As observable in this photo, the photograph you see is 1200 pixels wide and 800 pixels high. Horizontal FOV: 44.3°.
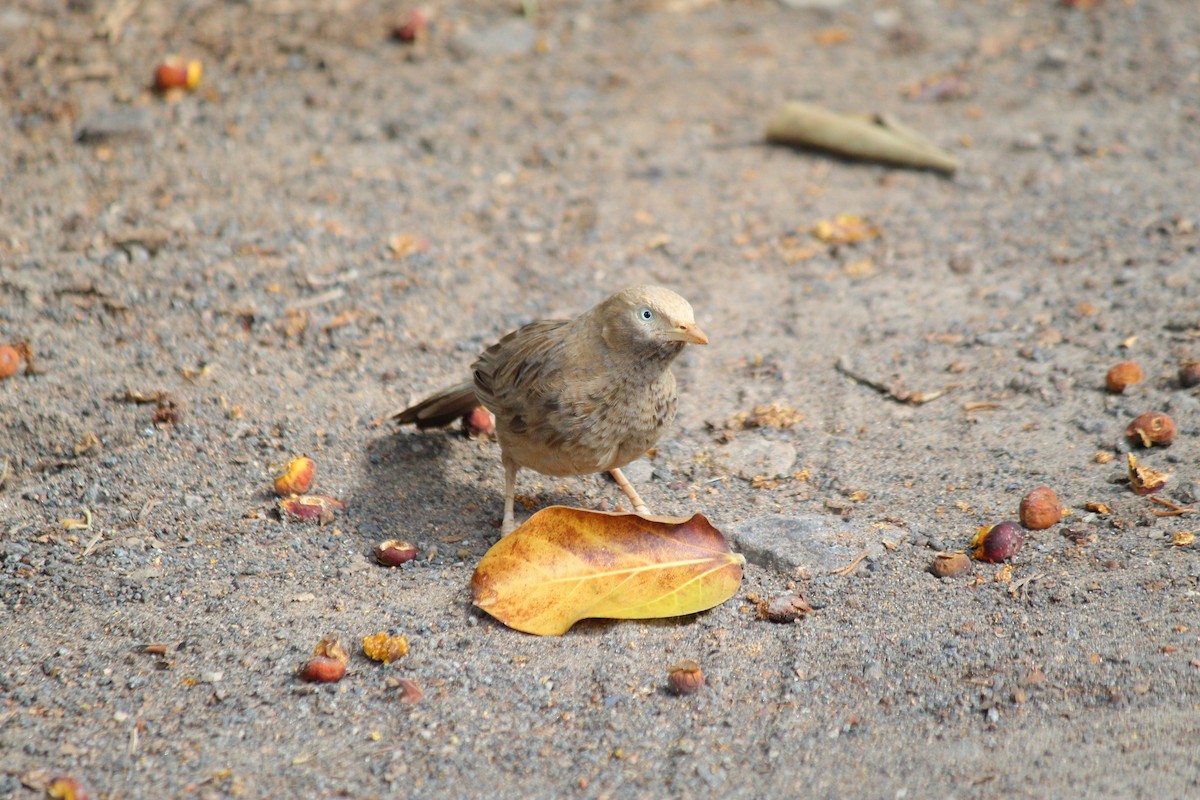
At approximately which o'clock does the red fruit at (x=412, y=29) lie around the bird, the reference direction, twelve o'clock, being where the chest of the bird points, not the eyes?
The red fruit is roughly at 7 o'clock from the bird.

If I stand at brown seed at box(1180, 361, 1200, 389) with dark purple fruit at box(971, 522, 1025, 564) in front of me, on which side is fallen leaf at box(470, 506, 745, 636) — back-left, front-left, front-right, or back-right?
front-right

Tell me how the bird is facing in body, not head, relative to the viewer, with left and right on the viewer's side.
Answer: facing the viewer and to the right of the viewer

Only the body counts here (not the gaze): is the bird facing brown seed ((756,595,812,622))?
yes

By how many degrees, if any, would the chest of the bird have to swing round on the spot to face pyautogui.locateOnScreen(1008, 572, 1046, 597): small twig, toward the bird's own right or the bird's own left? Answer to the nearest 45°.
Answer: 0° — it already faces it

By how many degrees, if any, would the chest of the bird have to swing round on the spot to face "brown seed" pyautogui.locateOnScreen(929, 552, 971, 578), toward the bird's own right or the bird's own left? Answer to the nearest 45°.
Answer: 0° — it already faces it

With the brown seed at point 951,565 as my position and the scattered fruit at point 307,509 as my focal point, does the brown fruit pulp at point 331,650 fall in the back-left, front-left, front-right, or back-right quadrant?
front-left

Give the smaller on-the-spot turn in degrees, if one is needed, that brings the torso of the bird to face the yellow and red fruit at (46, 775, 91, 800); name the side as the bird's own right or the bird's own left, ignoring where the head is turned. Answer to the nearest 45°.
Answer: approximately 90° to the bird's own right

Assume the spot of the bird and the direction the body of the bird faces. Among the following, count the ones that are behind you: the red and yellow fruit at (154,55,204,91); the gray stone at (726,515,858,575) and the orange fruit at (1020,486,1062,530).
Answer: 1

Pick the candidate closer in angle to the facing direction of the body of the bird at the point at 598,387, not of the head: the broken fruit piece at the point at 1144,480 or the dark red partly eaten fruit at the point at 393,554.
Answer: the broken fruit piece

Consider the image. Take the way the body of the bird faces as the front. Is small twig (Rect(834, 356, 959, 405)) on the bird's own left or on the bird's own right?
on the bird's own left

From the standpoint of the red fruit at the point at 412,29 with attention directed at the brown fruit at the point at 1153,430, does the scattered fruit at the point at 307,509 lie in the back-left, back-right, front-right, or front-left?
front-right

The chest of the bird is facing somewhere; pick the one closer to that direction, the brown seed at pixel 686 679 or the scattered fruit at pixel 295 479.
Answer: the brown seed

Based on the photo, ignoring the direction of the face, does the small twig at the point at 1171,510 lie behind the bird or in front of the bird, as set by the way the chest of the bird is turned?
in front

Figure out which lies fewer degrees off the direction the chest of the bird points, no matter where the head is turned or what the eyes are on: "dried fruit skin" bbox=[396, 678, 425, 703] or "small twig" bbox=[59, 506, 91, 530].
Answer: the dried fruit skin

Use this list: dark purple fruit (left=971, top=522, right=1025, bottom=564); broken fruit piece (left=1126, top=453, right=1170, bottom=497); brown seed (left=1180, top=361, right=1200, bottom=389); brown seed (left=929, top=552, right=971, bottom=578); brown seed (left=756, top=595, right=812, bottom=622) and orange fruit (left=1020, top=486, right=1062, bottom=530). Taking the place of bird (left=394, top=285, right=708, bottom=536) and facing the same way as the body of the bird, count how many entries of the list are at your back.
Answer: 0

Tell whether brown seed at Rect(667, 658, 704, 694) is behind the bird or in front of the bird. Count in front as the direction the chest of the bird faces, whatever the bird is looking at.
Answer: in front
